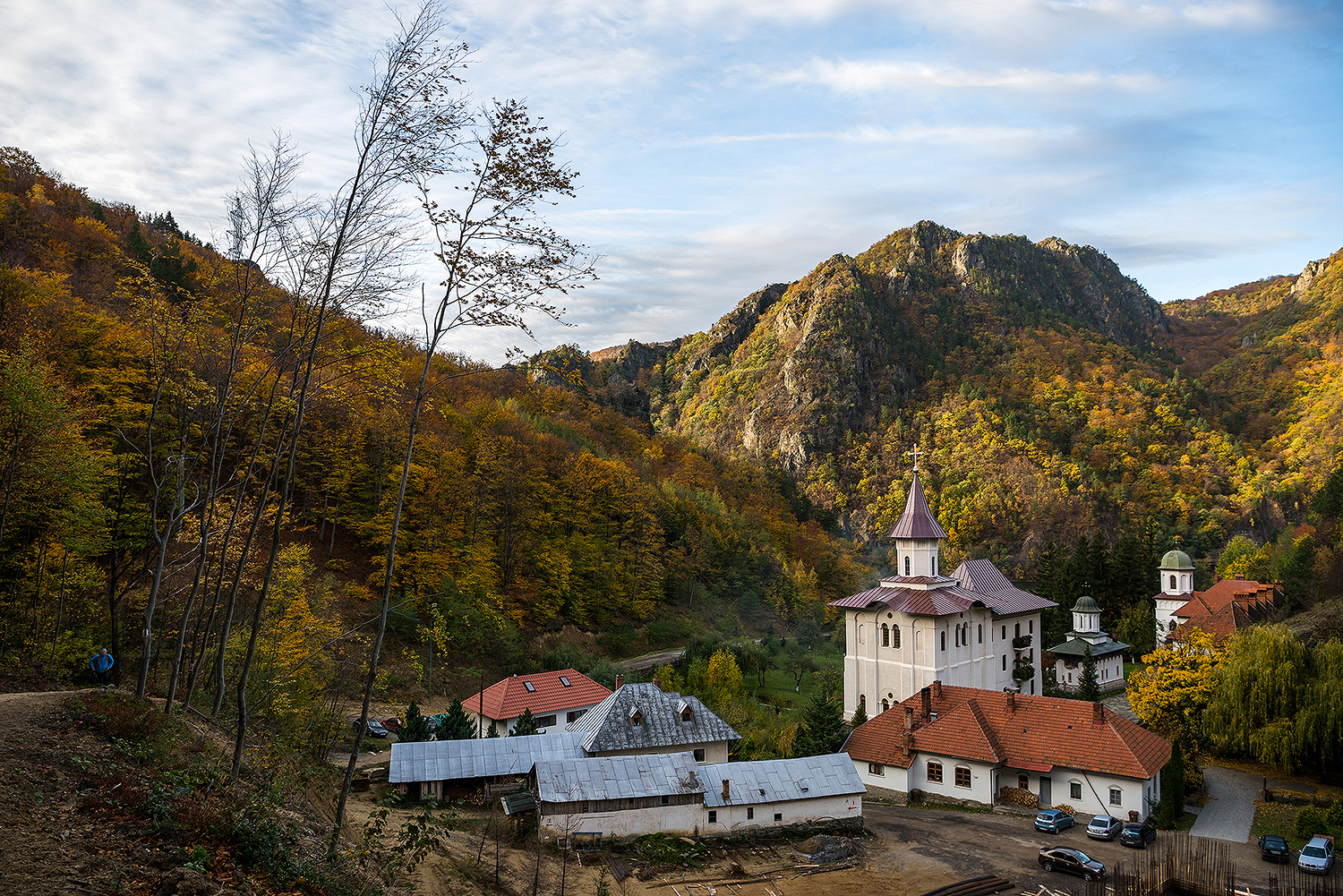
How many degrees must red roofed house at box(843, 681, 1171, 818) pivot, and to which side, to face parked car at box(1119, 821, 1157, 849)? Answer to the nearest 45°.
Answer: approximately 45° to its left

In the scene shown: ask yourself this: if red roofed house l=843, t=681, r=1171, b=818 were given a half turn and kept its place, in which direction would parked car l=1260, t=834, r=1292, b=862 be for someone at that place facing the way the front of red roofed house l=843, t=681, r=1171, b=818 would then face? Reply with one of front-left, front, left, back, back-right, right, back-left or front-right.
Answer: back-right

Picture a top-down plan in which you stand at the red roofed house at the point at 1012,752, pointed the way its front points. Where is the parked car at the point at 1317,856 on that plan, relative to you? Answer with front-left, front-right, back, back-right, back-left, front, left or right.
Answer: front-left

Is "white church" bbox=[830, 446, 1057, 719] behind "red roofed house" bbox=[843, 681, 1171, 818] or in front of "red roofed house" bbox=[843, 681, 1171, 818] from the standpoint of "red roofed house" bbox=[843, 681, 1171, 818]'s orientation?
behind

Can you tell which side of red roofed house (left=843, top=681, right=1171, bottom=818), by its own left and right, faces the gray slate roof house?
right

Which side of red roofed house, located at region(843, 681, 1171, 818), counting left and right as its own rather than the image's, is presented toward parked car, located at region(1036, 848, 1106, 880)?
front

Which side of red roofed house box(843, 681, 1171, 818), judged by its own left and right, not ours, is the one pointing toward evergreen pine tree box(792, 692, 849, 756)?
right

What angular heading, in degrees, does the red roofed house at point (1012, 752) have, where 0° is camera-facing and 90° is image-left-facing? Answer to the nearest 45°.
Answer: approximately 0°
